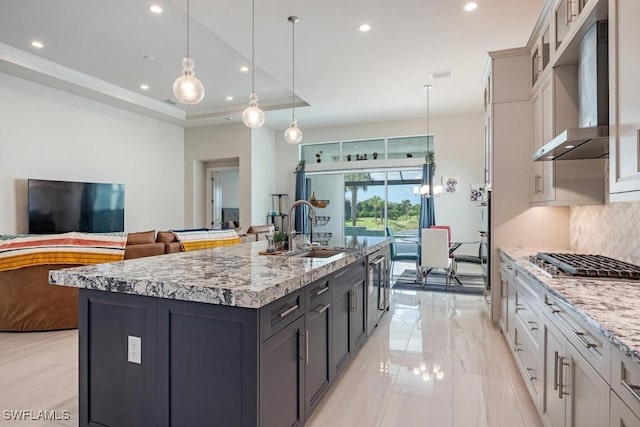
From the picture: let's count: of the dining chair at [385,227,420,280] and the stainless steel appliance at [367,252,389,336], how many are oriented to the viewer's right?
2

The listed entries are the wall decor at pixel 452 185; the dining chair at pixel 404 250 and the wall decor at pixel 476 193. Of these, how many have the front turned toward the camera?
2

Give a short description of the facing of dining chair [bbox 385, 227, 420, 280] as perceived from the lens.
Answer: facing to the right of the viewer

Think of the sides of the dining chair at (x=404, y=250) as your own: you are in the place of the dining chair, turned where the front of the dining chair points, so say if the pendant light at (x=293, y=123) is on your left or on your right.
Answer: on your right

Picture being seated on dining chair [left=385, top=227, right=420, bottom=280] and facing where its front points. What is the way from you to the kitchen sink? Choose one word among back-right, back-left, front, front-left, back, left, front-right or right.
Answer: right

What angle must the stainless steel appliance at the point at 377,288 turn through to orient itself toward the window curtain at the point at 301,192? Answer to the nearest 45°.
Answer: approximately 90° to its left

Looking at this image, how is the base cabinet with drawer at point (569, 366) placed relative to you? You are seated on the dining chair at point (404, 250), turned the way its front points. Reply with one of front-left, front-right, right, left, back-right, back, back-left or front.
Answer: right

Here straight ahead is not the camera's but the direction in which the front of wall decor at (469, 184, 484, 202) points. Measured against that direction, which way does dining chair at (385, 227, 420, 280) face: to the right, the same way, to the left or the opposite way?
to the left

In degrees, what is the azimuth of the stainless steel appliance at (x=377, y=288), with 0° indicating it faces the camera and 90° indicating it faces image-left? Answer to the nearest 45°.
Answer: approximately 270°

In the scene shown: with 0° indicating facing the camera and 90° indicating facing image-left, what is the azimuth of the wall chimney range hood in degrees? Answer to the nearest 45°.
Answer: approximately 45°

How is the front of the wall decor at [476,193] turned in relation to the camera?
facing the viewer

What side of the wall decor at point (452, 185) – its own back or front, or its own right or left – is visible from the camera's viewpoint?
front

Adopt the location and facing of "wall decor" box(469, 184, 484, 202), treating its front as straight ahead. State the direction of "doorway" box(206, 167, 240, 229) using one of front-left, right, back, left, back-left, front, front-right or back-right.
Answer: right

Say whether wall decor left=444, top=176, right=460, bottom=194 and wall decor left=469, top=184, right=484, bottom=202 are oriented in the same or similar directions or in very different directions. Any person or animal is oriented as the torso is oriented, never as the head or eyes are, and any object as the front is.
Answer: same or similar directions

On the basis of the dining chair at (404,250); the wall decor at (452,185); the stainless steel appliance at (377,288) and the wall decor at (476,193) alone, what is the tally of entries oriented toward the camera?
2

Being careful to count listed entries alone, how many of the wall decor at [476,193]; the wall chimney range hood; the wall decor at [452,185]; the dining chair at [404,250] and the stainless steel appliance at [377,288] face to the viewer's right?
2

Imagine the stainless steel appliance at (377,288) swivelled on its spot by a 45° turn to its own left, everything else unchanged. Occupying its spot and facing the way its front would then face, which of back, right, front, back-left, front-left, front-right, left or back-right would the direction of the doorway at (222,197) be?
left

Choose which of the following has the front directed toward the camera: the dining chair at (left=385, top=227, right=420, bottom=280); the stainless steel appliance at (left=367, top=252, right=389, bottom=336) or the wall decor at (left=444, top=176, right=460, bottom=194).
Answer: the wall decor
